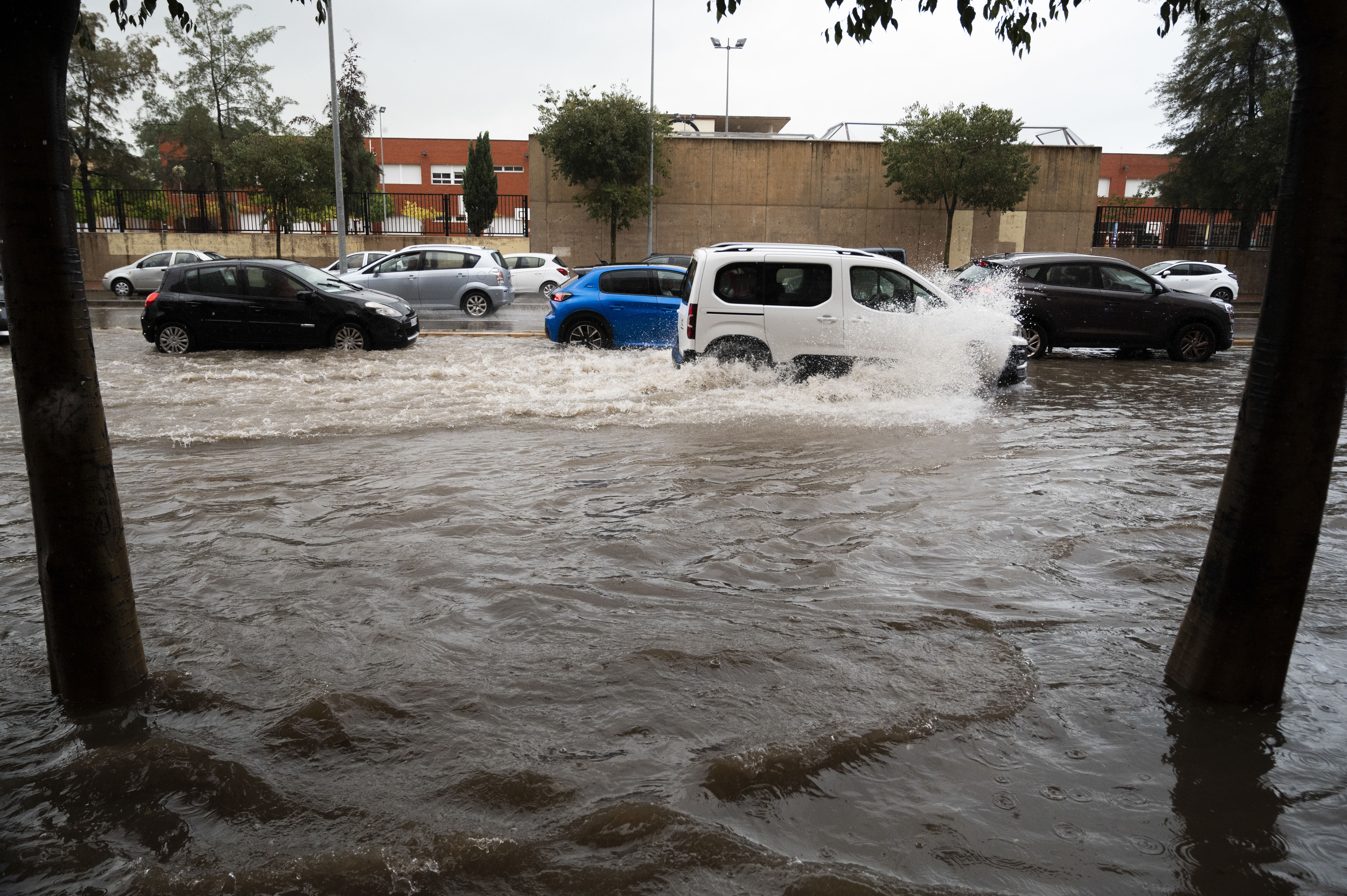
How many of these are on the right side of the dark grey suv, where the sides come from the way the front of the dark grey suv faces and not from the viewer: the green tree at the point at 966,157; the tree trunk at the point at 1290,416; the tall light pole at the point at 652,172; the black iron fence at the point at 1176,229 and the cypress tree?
1

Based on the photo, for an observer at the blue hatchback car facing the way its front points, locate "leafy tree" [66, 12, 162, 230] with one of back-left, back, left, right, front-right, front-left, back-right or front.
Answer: back-left

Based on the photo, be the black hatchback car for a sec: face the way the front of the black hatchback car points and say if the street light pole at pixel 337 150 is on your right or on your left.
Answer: on your left

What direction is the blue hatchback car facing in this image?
to the viewer's right

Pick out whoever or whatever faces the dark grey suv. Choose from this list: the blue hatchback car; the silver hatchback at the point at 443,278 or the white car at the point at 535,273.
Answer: the blue hatchback car

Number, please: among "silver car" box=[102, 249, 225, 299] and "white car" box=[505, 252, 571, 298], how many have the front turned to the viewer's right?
0

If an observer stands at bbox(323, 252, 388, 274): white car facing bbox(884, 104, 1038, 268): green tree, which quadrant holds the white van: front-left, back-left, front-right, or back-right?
front-right

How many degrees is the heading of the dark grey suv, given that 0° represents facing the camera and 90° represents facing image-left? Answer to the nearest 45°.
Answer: approximately 270°

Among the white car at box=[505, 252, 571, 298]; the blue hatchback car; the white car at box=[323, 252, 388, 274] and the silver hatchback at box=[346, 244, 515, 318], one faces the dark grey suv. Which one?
the blue hatchback car
